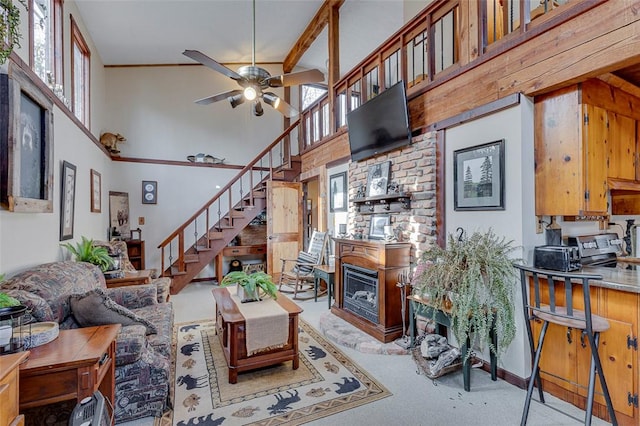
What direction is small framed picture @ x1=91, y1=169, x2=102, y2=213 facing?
to the viewer's right

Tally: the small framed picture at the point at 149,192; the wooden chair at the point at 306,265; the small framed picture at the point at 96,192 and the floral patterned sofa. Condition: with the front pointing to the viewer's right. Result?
2

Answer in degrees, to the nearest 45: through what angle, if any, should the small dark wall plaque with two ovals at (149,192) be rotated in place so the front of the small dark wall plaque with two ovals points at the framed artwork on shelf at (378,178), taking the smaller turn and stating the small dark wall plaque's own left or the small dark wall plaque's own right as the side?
approximately 45° to the small dark wall plaque's own left

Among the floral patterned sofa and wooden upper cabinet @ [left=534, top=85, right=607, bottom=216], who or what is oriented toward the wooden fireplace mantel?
the floral patterned sofa

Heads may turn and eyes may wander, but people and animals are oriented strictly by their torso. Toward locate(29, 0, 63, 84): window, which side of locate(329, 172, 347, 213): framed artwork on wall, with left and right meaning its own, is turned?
front

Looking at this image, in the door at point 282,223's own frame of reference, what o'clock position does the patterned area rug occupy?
The patterned area rug is roughly at 12 o'clock from the door.

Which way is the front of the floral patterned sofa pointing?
to the viewer's right

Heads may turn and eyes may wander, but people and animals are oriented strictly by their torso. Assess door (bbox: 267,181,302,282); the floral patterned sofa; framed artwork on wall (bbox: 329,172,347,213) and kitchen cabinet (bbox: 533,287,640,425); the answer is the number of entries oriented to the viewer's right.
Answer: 1

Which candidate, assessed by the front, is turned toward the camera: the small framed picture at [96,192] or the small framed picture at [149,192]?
the small framed picture at [149,192]

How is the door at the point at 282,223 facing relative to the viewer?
toward the camera

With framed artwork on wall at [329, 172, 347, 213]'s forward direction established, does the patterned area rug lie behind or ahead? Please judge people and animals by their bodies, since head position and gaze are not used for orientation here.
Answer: ahead

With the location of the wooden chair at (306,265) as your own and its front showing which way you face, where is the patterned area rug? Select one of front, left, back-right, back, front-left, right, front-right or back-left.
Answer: front-left

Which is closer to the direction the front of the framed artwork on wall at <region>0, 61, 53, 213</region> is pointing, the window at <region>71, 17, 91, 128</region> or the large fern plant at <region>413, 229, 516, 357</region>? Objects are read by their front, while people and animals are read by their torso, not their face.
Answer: the large fern plant

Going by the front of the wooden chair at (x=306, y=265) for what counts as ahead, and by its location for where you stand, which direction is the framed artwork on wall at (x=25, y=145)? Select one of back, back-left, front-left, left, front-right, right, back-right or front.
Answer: front

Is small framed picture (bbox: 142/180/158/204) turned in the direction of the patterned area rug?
yes

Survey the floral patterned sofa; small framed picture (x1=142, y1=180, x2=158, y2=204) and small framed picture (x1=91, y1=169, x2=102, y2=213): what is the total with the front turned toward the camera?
1

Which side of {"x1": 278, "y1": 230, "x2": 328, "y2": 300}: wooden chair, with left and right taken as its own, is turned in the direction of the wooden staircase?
right
